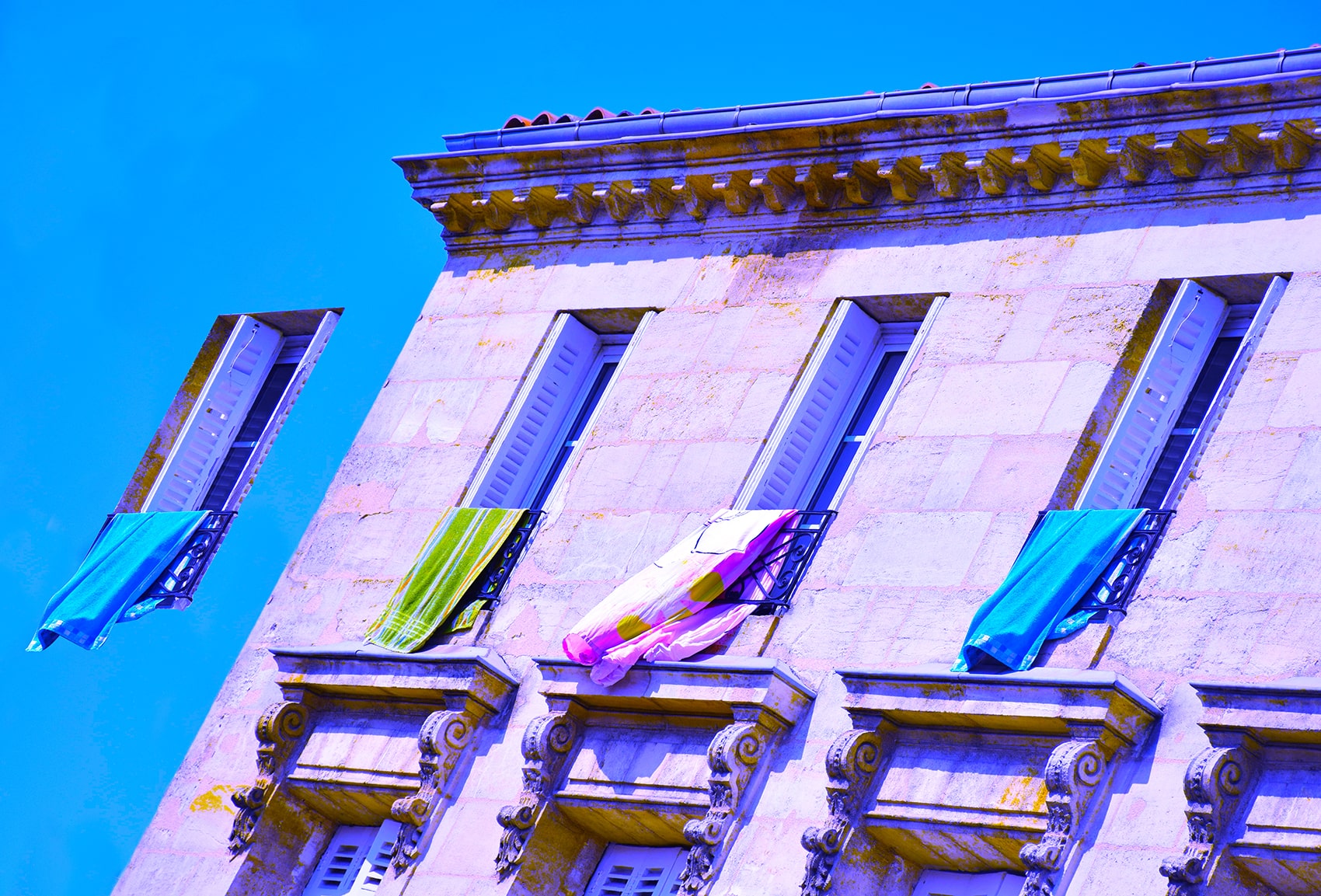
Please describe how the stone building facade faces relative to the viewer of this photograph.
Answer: facing the viewer and to the left of the viewer
